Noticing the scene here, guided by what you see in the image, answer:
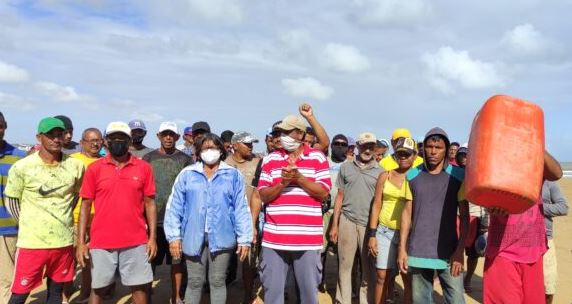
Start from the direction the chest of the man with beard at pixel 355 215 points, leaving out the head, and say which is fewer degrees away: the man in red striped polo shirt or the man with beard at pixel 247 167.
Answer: the man in red striped polo shirt

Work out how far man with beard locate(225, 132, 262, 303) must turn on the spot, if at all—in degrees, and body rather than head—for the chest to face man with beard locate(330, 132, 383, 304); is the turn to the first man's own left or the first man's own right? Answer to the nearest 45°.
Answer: approximately 45° to the first man's own left

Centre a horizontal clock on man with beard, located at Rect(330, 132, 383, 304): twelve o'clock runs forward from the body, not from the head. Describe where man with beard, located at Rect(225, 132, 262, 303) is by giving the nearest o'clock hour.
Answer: man with beard, located at Rect(225, 132, 262, 303) is roughly at 3 o'clock from man with beard, located at Rect(330, 132, 383, 304).

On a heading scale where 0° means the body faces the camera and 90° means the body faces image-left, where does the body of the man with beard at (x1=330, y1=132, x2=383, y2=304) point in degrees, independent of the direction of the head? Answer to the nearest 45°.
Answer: approximately 0°

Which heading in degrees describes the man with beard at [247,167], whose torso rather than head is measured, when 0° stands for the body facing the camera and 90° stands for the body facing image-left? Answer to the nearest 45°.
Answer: approximately 315°

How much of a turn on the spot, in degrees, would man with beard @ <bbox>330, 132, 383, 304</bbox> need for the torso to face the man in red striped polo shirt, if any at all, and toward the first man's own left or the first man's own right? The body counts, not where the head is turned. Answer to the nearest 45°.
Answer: approximately 45° to the first man's own right

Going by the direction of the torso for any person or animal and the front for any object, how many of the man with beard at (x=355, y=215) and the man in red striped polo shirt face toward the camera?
2
